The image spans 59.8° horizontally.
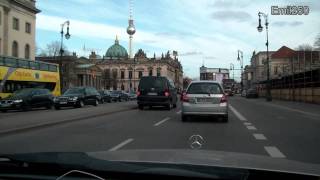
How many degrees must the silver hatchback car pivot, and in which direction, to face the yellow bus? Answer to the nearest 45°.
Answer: approximately 45° to its left

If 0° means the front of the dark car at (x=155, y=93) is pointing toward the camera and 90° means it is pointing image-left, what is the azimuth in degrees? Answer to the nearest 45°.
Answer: approximately 180°

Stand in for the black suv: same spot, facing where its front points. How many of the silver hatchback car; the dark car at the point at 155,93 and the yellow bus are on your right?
1

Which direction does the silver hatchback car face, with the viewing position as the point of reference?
facing away from the viewer

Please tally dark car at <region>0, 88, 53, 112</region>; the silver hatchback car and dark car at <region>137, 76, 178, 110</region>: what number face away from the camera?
2
